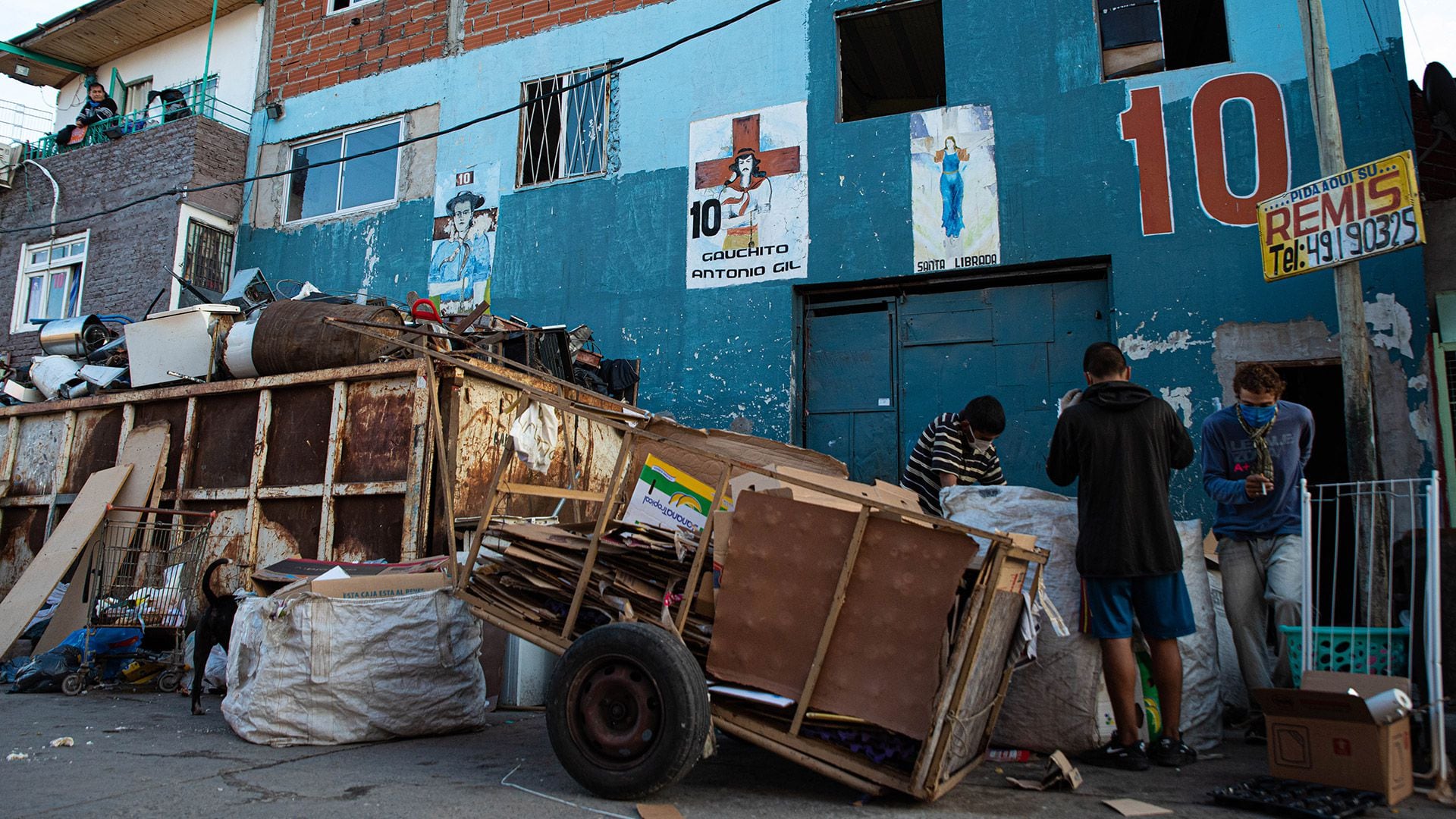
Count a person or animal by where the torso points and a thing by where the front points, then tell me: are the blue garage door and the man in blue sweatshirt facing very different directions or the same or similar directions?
same or similar directions

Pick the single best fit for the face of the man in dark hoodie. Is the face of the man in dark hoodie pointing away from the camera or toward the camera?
away from the camera

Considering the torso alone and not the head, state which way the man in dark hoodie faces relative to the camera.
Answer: away from the camera

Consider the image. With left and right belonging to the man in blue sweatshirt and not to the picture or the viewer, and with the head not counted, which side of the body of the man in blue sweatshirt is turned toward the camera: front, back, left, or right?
front

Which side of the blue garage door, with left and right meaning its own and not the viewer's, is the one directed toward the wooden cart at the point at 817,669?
front

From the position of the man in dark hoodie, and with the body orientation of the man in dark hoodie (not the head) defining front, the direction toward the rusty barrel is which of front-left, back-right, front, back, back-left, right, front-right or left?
left

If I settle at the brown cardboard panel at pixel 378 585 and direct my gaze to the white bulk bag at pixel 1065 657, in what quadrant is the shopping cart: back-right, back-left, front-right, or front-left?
back-left

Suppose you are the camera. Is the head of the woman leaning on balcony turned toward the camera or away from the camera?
toward the camera

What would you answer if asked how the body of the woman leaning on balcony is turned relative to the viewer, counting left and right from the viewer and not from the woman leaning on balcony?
facing the viewer and to the left of the viewer

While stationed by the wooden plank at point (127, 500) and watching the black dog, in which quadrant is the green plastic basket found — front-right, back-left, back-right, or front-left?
front-left

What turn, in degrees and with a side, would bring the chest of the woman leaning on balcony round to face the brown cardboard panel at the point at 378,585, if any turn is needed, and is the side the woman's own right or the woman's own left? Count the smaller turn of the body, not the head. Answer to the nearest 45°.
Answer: approximately 45° to the woman's own left

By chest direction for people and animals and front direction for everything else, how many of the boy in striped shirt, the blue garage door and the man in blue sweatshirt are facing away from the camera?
0

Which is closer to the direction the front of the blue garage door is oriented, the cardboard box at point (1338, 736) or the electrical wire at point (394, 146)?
the cardboard box

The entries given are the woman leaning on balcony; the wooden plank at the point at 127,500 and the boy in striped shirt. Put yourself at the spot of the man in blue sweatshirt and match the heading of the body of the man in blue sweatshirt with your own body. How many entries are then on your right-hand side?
3
